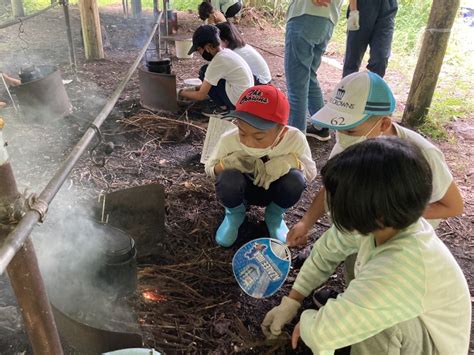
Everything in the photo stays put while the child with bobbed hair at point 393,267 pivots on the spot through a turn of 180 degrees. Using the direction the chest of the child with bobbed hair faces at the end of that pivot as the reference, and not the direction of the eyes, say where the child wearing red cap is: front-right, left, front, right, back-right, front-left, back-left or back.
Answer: back-left

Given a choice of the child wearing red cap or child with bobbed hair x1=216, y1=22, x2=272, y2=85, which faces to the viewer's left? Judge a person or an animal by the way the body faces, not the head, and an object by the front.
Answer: the child with bobbed hair

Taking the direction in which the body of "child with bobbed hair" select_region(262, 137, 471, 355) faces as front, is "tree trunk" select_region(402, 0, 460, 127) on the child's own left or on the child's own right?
on the child's own right

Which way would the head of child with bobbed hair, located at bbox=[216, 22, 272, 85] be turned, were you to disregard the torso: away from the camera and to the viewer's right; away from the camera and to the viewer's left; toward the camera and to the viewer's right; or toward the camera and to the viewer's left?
away from the camera and to the viewer's left

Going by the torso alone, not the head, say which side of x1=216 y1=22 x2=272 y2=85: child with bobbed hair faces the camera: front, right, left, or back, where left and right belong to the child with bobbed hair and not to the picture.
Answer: left

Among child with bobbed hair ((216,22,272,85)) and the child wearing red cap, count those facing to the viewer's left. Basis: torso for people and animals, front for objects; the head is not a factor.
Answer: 1

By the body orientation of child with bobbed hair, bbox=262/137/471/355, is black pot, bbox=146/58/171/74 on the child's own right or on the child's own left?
on the child's own right

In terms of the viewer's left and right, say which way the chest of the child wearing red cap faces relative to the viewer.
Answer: facing the viewer

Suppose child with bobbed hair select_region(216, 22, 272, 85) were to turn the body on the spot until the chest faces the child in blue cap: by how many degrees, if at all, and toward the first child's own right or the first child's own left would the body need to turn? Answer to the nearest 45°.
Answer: approximately 90° to the first child's own left

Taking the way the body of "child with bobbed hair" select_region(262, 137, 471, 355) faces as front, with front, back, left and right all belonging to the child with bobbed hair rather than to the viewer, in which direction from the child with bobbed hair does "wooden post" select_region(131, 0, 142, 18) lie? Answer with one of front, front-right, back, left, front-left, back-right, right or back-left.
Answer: front-right

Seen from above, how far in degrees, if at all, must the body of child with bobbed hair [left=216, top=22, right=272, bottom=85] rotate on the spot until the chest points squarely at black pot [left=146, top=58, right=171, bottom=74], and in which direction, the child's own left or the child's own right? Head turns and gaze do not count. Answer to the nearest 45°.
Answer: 0° — they already face it

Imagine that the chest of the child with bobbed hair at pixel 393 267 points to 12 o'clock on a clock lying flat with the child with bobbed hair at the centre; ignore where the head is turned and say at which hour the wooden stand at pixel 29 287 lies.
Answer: The wooden stand is roughly at 11 o'clock from the child with bobbed hair.

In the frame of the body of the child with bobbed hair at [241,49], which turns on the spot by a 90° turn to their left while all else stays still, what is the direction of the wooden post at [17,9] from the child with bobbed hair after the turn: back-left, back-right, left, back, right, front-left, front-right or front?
back-right

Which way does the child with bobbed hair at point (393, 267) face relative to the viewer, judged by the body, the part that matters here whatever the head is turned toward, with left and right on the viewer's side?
facing to the left of the viewer
